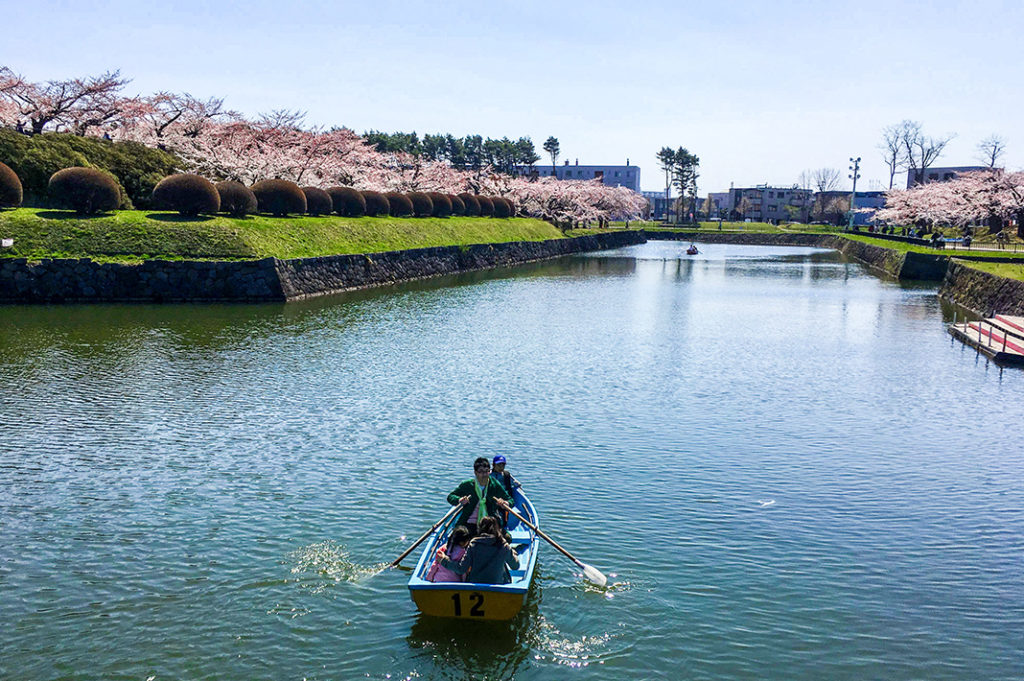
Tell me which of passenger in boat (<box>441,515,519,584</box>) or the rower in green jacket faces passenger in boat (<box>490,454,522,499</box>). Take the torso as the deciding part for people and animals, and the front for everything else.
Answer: passenger in boat (<box>441,515,519,584</box>)

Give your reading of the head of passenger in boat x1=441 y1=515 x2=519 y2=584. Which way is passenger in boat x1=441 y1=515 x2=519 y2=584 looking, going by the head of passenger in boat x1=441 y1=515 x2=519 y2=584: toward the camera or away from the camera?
away from the camera

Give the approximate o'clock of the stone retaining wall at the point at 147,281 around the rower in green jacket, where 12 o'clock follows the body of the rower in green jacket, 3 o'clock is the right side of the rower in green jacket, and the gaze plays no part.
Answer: The stone retaining wall is roughly at 5 o'clock from the rower in green jacket.

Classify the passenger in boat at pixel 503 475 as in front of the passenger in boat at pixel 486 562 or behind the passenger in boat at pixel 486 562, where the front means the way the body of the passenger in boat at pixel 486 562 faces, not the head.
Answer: in front

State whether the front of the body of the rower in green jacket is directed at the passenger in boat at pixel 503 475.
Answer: no

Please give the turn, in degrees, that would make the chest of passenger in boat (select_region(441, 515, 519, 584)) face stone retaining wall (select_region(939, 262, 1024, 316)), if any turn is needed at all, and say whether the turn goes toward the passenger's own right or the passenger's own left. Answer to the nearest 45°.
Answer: approximately 45° to the passenger's own right

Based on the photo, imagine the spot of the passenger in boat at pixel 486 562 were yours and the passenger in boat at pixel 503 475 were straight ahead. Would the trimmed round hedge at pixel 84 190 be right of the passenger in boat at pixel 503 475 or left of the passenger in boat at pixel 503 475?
left

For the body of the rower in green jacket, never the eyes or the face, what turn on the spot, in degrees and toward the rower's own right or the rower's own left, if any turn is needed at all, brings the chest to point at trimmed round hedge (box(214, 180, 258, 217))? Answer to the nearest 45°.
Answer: approximately 180°

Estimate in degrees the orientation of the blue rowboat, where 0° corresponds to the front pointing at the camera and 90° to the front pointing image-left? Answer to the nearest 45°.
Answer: approximately 180°

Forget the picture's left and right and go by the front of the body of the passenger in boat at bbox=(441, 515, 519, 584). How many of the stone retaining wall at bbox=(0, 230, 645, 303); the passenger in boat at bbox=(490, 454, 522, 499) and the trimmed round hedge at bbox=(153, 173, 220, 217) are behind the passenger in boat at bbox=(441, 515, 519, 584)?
0

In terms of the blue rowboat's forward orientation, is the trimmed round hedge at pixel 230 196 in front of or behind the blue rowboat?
in front

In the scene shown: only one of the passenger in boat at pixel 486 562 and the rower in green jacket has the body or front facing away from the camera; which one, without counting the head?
the passenger in boat

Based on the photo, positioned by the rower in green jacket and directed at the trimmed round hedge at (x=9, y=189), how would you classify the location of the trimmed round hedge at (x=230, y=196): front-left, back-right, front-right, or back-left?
front-right

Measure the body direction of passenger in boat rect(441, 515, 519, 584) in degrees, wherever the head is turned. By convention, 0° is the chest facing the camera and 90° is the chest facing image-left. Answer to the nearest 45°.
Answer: approximately 180°
